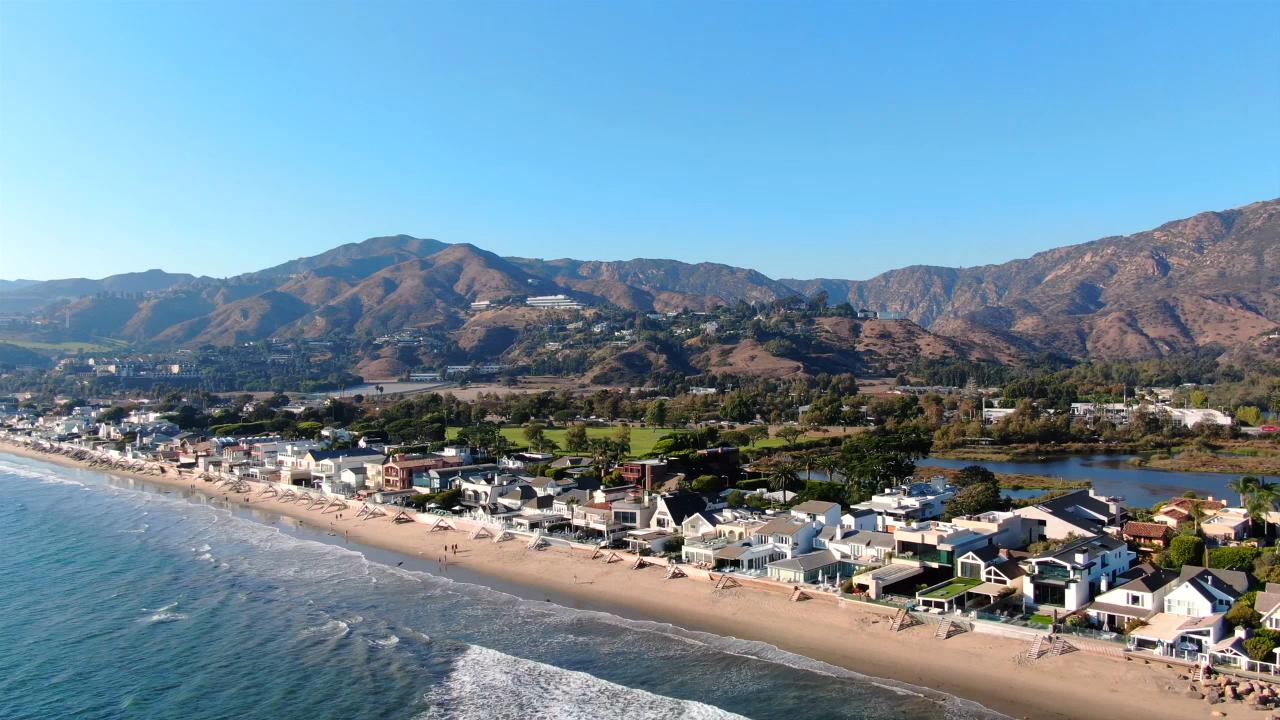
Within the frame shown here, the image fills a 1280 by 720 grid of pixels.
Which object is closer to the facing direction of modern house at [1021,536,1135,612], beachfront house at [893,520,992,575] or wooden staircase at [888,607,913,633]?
the wooden staircase

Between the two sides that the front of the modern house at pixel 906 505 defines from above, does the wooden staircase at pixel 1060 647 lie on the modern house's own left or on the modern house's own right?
on the modern house's own left

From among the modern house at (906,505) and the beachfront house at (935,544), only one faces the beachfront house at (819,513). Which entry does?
the modern house

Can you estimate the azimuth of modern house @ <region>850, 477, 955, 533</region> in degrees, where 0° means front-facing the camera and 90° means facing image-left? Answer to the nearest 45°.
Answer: approximately 45°

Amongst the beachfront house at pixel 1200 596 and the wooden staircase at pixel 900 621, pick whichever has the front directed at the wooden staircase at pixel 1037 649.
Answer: the beachfront house

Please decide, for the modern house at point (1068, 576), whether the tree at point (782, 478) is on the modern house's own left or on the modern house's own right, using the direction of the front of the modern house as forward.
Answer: on the modern house's own right

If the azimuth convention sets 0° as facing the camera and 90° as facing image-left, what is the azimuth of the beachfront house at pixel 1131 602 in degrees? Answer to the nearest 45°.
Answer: approximately 45°

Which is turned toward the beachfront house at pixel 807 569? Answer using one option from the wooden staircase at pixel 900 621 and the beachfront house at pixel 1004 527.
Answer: the beachfront house at pixel 1004 527

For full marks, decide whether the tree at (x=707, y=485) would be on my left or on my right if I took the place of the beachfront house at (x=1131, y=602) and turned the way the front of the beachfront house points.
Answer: on my right

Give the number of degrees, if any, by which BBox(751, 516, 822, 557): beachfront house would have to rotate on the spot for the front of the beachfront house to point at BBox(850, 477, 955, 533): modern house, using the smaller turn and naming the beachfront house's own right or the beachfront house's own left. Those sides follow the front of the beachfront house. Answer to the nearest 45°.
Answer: approximately 180°

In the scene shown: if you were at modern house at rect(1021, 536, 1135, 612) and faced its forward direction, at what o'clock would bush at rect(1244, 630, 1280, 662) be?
The bush is roughly at 9 o'clock from the modern house.
